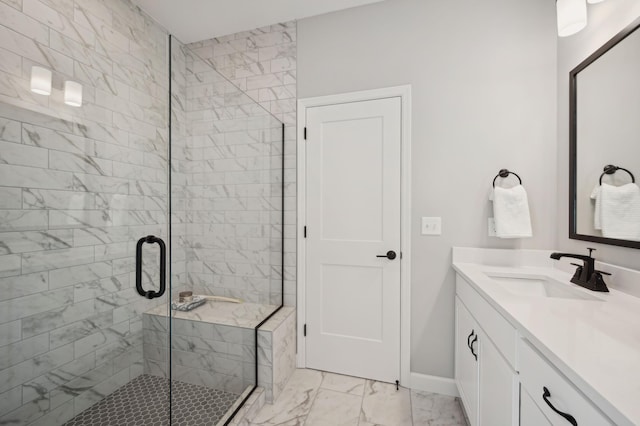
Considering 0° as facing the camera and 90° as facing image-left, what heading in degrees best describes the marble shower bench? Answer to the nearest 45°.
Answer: approximately 0°

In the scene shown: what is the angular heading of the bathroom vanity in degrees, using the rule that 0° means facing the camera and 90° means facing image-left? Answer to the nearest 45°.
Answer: approximately 45°

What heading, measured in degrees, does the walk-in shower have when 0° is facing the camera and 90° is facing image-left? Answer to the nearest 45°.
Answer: approximately 315°

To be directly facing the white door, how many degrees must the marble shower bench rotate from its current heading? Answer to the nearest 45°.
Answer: approximately 90° to its left

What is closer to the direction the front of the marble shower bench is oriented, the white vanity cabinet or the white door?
the white vanity cabinet

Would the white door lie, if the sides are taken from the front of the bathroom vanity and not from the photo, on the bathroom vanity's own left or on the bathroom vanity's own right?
on the bathroom vanity's own right

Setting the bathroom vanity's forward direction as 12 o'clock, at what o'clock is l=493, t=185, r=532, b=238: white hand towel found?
The white hand towel is roughly at 4 o'clock from the bathroom vanity.

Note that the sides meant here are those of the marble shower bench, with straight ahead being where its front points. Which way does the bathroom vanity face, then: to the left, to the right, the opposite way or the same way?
to the right
